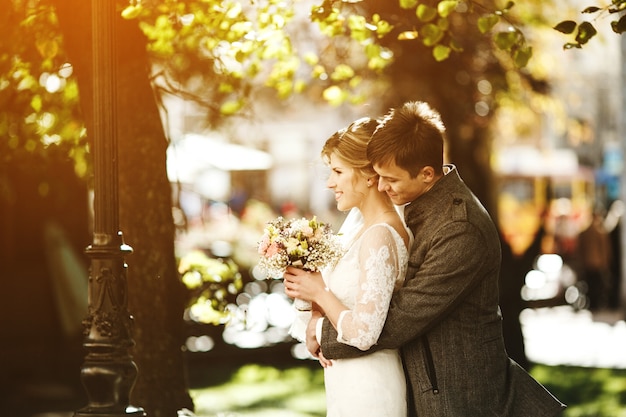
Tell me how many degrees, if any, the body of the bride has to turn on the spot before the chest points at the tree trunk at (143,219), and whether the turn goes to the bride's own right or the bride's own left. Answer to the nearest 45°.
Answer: approximately 45° to the bride's own right

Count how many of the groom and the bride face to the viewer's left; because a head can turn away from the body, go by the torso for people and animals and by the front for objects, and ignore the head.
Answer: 2

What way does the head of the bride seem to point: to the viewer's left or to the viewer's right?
to the viewer's left

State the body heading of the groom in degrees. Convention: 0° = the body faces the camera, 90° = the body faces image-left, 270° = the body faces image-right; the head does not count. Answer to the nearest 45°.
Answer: approximately 90°

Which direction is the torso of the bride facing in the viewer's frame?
to the viewer's left
